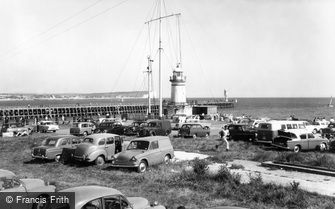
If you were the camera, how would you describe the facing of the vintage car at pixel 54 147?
facing the viewer and to the left of the viewer

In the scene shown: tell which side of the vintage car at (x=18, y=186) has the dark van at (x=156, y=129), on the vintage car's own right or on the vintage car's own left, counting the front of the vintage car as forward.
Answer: on the vintage car's own left

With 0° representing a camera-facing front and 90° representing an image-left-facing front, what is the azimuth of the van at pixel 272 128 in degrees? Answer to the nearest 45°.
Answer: approximately 45°

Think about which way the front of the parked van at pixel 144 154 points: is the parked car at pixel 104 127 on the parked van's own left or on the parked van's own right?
on the parked van's own right

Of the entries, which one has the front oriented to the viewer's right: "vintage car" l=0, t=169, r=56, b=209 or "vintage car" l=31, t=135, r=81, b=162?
"vintage car" l=0, t=169, r=56, b=209

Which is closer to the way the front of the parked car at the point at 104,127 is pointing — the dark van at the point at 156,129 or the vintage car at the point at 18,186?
the vintage car

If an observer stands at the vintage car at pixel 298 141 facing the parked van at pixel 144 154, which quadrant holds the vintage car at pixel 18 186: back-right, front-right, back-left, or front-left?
front-left

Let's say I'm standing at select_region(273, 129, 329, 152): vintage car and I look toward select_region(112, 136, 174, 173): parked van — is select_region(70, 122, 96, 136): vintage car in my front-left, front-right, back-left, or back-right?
front-right

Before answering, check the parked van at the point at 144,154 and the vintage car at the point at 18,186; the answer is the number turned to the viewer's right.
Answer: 1
